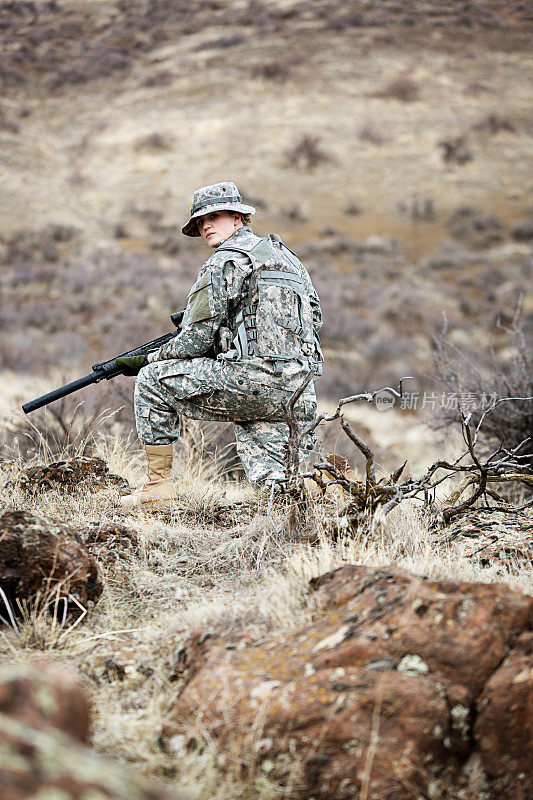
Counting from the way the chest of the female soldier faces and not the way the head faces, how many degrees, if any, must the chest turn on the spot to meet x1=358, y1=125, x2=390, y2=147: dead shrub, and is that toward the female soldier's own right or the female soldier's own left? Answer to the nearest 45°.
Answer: approximately 45° to the female soldier's own right

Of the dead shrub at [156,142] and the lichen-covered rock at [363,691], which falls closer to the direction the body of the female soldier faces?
the dead shrub

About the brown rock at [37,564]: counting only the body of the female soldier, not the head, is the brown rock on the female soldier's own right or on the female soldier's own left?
on the female soldier's own left

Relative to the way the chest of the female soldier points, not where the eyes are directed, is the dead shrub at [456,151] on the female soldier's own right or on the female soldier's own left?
on the female soldier's own right

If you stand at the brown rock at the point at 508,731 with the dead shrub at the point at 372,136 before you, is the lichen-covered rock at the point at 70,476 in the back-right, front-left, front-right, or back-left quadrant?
front-left

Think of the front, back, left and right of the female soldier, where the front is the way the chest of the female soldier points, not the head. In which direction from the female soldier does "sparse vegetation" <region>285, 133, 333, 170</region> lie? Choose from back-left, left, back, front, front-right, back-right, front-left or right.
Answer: front-right

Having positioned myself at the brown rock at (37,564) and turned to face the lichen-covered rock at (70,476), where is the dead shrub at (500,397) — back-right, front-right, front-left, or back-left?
front-right

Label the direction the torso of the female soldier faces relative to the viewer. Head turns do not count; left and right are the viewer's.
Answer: facing away from the viewer and to the left of the viewer

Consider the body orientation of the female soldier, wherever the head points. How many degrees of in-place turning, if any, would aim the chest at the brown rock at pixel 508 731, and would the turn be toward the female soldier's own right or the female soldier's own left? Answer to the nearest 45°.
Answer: approximately 135° to the female soldier's own left

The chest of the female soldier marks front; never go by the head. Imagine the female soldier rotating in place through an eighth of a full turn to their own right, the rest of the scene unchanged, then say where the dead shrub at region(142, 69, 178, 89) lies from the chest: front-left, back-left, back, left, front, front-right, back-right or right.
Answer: front

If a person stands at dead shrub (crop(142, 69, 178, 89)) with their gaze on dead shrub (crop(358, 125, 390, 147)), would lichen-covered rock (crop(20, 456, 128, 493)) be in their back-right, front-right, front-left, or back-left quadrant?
front-right

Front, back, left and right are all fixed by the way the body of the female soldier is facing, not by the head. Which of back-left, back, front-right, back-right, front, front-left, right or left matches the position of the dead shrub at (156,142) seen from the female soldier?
front-right
